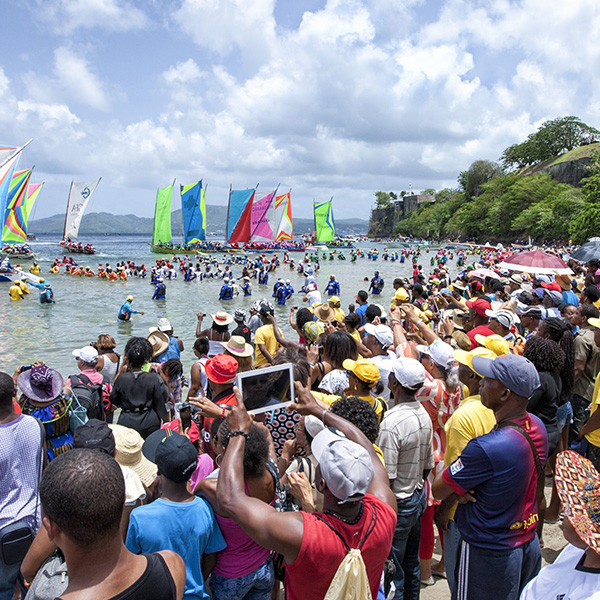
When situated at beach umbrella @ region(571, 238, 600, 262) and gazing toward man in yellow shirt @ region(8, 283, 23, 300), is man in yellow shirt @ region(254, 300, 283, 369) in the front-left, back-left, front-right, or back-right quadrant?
front-left

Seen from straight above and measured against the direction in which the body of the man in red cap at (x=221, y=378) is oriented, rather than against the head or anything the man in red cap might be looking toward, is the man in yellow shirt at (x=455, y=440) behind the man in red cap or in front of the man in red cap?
behind

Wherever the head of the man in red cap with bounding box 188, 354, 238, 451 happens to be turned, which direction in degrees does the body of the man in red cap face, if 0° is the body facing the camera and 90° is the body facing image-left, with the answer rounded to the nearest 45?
approximately 135°

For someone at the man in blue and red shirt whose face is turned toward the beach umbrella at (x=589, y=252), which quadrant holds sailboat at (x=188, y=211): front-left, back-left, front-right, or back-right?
front-left

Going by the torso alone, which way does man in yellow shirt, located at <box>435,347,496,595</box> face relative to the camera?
to the viewer's left

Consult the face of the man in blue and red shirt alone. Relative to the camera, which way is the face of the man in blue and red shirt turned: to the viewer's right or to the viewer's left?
to the viewer's left

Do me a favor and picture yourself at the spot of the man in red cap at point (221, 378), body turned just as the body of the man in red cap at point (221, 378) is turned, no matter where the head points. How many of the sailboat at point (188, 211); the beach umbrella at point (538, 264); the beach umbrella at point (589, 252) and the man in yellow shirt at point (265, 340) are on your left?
0

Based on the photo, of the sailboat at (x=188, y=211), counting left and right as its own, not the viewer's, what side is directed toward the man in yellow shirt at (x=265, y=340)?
left

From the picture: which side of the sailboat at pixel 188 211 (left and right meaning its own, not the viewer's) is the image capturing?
left

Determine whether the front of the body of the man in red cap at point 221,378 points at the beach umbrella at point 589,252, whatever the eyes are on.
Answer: no

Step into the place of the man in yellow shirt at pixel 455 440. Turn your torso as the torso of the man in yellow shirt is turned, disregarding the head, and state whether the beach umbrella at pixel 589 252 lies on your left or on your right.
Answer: on your right

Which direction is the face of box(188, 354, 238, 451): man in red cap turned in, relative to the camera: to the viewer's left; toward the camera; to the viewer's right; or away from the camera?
away from the camera

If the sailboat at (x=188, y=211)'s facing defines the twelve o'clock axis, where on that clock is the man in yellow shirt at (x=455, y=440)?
The man in yellow shirt is roughly at 9 o'clock from the sailboat.
